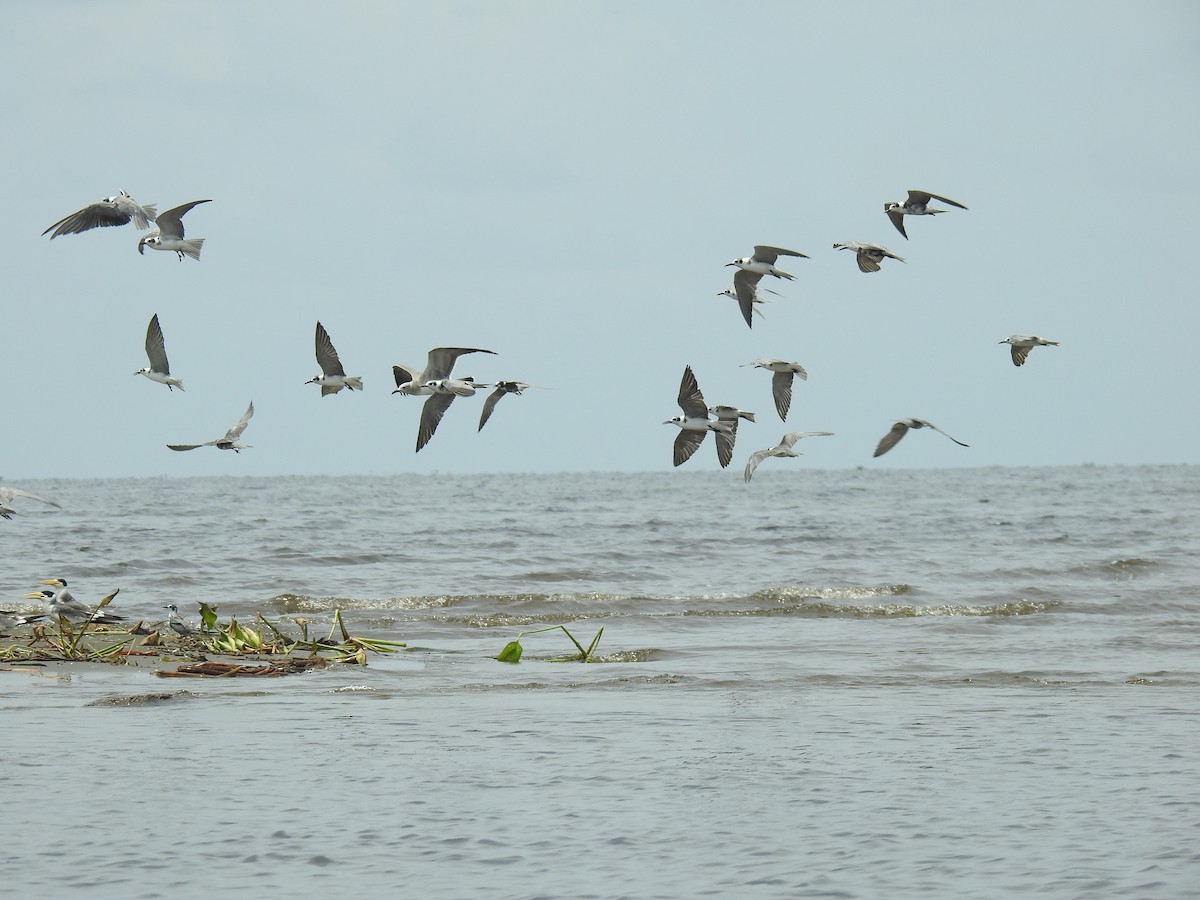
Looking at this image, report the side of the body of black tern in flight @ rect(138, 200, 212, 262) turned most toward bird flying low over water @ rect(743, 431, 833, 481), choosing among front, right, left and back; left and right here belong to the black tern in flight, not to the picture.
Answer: back

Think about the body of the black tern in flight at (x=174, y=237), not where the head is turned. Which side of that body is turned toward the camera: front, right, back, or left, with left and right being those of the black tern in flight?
left

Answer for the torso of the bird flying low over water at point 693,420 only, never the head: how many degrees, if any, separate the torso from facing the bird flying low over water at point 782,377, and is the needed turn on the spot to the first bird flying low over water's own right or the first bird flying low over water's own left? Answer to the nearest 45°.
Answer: approximately 180°

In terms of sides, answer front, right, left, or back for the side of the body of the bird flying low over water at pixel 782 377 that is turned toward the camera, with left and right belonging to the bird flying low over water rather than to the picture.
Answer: left

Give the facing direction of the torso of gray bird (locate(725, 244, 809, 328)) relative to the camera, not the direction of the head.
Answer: to the viewer's left

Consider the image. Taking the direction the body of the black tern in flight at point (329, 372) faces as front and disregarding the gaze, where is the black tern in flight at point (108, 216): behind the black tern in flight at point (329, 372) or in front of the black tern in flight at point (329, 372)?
in front

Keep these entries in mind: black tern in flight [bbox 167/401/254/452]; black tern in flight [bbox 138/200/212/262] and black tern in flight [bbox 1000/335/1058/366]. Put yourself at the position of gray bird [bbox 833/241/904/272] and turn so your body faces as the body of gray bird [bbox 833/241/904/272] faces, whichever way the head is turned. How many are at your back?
1

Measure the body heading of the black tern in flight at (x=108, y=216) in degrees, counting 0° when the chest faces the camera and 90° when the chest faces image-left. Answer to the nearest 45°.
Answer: approximately 135°

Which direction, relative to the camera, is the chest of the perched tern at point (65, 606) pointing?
to the viewer's left

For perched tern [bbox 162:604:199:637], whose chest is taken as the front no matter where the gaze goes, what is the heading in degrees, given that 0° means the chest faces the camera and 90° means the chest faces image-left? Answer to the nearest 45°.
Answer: approximately 90°

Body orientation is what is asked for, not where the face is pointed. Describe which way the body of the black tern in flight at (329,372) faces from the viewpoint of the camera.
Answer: to the viewer's left

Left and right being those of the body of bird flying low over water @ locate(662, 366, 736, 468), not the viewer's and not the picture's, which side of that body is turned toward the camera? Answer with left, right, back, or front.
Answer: left

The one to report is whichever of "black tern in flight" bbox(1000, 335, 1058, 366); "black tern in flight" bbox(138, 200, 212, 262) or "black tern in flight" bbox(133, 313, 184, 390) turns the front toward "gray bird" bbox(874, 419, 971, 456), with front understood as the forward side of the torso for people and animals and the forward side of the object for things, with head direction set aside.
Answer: "black tern in flight" bbox(1000, 335, 1058, 366)

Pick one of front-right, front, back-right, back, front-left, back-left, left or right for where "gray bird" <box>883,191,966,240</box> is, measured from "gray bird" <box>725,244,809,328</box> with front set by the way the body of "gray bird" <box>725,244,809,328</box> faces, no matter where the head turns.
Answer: back
